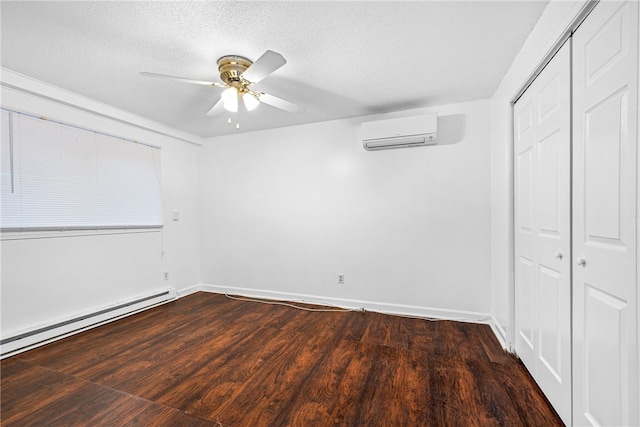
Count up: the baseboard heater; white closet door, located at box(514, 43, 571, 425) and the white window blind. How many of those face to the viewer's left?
1

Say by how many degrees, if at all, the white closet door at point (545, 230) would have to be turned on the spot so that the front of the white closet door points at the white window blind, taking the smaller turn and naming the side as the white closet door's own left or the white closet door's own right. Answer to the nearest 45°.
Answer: approximately 45° to the white closet door's own left

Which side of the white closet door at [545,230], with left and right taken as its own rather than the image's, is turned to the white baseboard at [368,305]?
front

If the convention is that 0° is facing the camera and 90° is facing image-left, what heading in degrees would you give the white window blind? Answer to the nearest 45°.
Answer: approximately 315°

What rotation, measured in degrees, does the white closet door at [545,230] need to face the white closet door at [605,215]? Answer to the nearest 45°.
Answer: approximately 90° to its left

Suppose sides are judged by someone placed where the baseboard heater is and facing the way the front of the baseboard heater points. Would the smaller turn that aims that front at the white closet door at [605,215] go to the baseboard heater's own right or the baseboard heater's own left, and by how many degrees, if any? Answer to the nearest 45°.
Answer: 0° — it already faces it

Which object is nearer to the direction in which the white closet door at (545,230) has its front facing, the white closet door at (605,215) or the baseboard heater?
the baseboard heater

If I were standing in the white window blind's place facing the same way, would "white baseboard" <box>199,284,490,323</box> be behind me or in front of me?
in front

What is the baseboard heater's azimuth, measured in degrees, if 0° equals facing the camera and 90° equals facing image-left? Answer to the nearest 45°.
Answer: approximately 315°

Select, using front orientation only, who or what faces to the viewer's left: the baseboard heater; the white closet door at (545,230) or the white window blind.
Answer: the white closet door

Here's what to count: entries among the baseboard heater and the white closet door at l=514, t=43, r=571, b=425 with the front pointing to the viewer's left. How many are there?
1

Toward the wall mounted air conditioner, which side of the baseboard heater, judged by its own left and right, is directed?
front

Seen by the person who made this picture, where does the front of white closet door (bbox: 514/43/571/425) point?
facing to the left of the viewer

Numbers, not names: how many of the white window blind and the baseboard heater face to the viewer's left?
0
